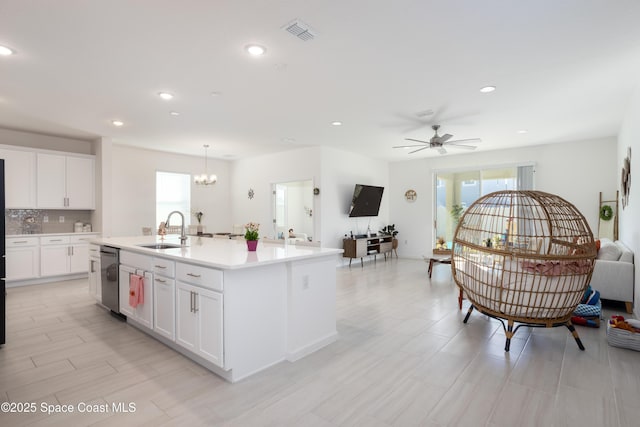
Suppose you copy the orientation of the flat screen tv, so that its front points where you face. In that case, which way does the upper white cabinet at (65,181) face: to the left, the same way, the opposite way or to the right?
the same way

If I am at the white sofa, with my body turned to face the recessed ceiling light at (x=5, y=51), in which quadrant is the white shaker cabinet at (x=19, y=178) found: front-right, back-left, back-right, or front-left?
front-right

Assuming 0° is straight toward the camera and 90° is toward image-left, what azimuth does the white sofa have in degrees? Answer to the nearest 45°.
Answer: approximately 90°

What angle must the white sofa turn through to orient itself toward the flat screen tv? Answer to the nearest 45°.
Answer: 0° — it already faces it

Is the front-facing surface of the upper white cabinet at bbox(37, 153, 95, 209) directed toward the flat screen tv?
no

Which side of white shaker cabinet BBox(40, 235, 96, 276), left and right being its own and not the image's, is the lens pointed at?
front

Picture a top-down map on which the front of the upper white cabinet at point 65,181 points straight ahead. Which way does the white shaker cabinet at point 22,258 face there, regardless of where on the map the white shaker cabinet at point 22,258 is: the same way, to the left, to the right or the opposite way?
the same way

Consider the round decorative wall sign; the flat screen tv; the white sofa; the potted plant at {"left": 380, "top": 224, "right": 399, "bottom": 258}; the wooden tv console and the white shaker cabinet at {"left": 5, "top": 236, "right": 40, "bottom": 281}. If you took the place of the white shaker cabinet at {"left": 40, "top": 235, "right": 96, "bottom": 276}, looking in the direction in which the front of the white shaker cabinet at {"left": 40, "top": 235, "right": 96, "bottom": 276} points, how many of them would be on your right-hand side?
1

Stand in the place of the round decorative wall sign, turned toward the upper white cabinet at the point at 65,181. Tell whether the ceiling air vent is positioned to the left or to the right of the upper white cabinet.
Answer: left

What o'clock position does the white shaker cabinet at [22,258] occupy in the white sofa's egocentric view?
The white shaker cabinet is roughly at 11 o'clock from the white sofa.

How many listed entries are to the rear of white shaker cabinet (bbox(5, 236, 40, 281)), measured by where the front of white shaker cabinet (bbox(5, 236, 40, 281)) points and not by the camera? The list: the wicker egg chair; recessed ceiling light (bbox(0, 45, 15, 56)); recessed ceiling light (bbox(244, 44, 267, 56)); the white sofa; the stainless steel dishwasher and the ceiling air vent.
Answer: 0

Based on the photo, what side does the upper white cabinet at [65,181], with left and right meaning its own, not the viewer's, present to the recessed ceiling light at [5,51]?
front

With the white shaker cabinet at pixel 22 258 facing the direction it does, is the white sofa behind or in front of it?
in front

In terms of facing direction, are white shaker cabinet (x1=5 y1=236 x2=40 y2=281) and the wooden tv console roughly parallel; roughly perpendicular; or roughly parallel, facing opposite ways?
roughly parallel
